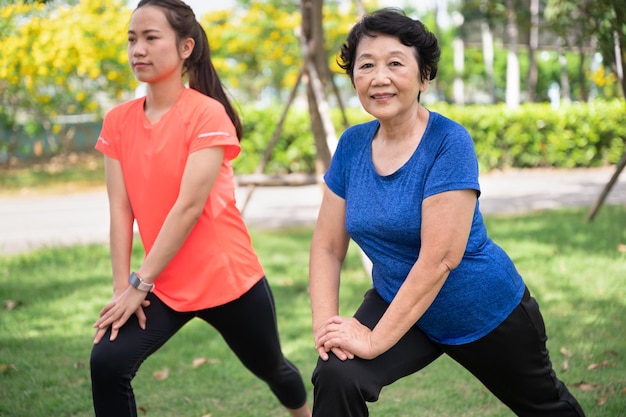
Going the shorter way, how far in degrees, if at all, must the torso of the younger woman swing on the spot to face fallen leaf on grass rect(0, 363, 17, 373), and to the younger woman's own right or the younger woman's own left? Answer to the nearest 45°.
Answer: approximately 90° to the younger woman's own right

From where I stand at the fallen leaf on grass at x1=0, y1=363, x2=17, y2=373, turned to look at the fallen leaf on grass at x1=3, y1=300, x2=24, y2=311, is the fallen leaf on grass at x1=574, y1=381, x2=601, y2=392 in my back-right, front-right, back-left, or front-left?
back-right

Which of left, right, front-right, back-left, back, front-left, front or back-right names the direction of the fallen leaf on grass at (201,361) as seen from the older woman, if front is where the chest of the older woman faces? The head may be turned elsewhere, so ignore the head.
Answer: right

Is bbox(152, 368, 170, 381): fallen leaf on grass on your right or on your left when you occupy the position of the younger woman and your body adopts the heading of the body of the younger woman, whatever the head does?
on your right

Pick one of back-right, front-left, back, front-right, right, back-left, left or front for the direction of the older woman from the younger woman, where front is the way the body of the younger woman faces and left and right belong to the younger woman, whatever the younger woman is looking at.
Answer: left

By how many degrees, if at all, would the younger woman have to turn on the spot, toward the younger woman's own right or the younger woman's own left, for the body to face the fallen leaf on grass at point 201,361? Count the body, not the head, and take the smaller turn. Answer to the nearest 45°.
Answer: approximately 135° to the younger woman's own right

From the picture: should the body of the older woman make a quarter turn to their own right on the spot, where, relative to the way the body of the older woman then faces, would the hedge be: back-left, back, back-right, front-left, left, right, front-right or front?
front-right

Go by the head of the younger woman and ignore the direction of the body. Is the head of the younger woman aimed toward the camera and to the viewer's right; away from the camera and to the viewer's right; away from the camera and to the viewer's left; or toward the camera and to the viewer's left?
toward the camera and to the viewer's left

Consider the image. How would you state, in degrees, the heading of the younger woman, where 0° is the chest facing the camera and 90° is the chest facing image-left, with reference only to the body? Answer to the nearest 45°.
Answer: approximately 45°

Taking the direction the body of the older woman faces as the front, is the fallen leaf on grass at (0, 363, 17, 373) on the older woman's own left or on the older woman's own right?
on the older woman's own right

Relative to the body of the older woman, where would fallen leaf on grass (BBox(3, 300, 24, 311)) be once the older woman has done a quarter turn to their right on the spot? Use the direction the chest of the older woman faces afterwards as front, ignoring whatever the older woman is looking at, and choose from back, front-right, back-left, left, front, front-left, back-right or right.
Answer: front

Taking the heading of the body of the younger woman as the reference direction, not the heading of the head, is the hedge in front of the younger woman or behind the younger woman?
behind
